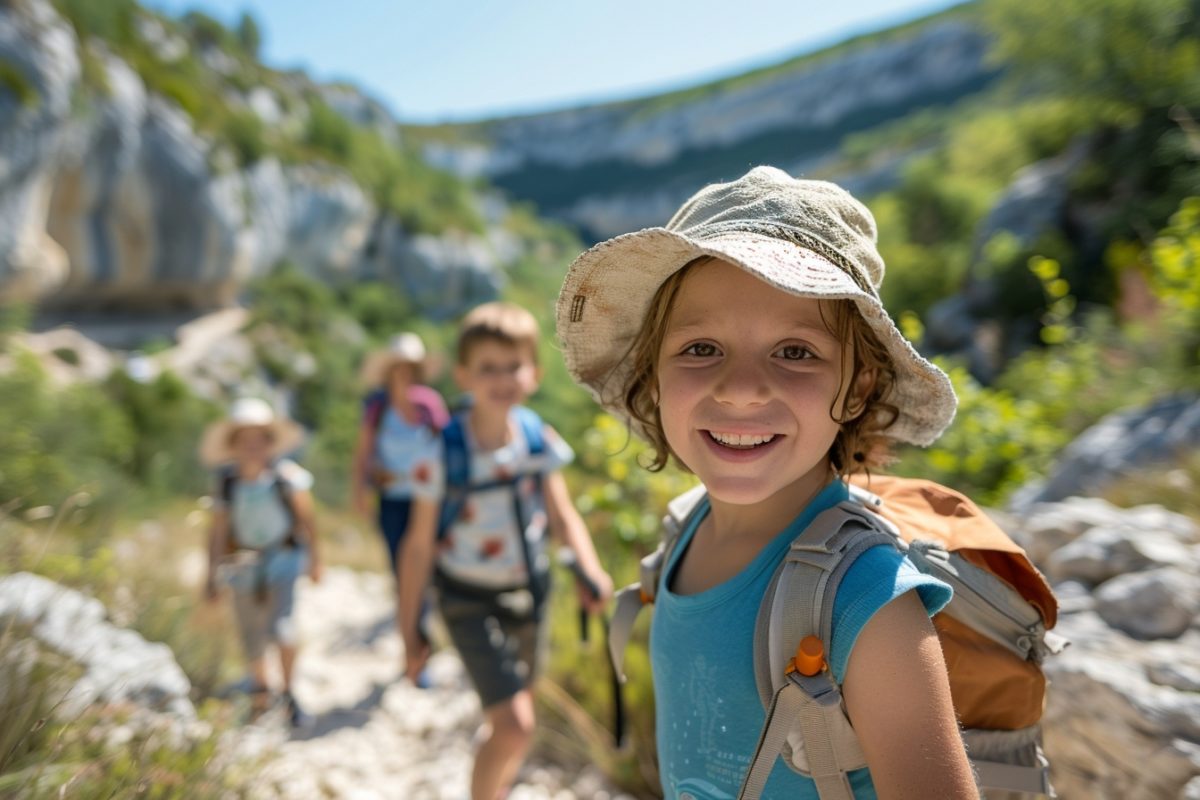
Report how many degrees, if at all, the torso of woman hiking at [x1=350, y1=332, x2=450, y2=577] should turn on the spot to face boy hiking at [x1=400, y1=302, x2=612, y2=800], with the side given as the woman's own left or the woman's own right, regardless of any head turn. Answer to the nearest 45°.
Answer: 0° — they already face them

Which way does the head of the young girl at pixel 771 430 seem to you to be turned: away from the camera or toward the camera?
toward the camera

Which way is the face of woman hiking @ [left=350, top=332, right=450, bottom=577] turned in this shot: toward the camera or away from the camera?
toward the camera

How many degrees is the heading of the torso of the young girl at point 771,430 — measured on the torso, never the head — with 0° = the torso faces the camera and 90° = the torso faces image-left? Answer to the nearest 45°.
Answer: approximately 45°

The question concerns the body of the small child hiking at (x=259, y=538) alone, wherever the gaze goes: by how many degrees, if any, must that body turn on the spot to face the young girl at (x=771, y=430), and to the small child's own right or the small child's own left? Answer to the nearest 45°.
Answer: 0° — they already face them

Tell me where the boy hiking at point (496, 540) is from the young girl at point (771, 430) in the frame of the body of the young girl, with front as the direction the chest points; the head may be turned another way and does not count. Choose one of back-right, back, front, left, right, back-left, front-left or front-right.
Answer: right

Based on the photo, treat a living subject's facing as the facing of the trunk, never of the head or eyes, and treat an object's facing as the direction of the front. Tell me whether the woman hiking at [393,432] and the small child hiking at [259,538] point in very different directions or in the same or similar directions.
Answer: same or similar directions

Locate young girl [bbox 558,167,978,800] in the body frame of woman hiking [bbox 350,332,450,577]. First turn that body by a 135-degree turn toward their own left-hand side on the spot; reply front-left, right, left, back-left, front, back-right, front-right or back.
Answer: back-right

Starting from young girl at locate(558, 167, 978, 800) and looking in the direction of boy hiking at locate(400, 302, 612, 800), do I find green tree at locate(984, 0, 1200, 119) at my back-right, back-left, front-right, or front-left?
front-right

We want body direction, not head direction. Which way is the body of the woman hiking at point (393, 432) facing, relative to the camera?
toward the camera

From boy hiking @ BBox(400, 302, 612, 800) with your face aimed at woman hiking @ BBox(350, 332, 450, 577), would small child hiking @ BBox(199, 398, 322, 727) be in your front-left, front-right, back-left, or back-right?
front-left

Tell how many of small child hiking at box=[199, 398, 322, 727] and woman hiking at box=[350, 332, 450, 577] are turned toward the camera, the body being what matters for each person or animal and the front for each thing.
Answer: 2
